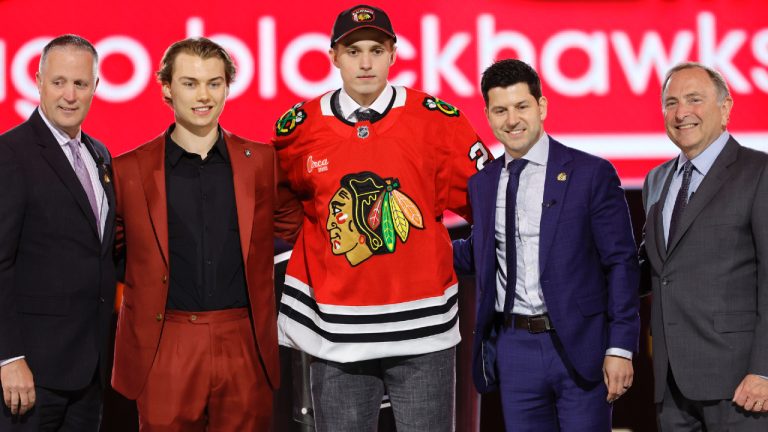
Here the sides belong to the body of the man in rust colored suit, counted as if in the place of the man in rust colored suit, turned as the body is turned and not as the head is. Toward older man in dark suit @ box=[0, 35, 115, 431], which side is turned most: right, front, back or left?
right

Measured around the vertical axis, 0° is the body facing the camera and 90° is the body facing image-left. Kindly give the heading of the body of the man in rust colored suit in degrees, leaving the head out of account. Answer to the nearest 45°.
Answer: approximately 0°

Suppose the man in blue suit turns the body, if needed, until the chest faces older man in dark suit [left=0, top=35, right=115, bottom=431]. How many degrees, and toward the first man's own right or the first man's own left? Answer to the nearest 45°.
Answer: approximately 45° to the first man's own right

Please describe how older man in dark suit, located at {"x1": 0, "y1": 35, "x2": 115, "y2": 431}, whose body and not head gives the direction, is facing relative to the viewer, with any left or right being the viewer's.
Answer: facing the viewer and to the right of the viewer

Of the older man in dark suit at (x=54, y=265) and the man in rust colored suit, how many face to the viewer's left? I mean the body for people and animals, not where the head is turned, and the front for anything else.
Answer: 0

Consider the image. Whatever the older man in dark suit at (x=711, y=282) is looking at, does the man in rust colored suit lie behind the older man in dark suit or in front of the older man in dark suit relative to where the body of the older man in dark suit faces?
in front

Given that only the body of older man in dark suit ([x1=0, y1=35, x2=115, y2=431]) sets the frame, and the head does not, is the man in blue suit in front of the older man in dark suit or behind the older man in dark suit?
in front

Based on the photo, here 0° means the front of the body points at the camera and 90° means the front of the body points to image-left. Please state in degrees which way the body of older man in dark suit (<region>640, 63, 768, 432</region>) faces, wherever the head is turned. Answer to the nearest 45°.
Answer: approximately 45°

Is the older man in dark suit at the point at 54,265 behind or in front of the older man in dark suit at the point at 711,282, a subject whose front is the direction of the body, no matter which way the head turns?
in front

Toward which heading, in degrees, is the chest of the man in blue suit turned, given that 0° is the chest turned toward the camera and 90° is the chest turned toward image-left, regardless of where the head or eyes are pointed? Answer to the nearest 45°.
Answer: approximately 45°

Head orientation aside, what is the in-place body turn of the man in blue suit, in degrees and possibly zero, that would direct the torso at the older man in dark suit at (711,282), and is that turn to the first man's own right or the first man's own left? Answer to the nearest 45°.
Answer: approximately 135° to the first man's own left
